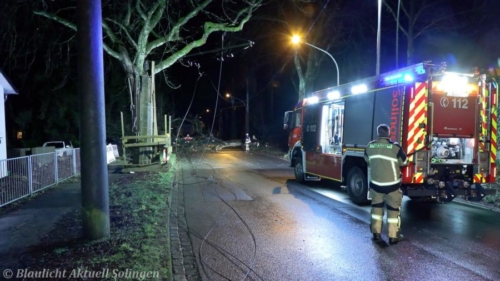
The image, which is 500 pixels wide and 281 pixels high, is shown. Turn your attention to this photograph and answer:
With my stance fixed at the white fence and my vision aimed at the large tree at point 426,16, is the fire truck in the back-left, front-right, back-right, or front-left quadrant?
front-right

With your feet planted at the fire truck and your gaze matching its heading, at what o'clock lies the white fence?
The white fence is roughly at 10 o'clock from the fire truck.

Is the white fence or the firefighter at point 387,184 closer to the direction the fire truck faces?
the white fence

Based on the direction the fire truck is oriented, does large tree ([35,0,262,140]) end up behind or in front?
in front

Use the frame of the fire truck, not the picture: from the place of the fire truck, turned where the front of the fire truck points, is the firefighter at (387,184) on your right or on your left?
on your left

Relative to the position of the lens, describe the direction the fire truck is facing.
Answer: facing away from the viewer and to the left of the viewer

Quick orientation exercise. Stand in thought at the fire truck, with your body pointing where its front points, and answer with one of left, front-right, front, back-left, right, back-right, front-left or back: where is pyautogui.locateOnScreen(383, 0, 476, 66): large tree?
front-right

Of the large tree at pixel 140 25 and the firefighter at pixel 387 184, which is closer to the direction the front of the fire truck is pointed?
the large tree

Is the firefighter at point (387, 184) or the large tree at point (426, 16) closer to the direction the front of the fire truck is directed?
the large tree
